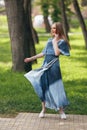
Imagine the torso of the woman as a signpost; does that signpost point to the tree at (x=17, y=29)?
no

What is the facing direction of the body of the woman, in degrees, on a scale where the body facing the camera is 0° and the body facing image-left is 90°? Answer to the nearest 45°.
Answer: approximately 45°
